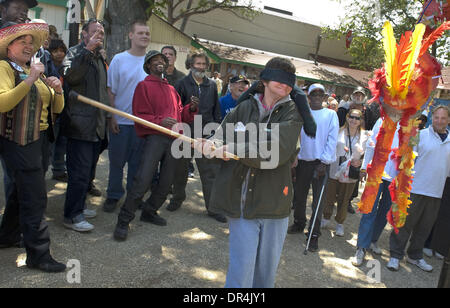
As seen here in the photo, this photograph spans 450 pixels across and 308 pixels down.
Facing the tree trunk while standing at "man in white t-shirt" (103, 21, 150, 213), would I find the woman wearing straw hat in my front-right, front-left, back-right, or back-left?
back-left

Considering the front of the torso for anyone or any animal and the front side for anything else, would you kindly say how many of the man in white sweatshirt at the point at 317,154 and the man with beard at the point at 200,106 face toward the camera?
2

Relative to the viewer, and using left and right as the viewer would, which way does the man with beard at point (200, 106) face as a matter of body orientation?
facing the viewer

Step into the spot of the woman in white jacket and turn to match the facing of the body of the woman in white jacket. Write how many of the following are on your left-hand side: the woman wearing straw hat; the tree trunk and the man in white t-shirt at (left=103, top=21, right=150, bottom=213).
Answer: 0

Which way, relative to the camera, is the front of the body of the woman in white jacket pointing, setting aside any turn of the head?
toward the camera

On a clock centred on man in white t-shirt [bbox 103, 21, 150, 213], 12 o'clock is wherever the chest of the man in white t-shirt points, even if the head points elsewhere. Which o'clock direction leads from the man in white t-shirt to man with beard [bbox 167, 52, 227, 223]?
The man with beard is roughly at 10 o'clock from the man in white t-shirt.

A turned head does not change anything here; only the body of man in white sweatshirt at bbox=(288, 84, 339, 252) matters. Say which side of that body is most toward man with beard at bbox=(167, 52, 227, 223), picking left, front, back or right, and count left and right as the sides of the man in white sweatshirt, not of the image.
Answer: right

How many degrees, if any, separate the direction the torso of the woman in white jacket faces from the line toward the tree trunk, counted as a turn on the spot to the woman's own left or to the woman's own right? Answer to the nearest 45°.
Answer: approximately 90° to the woman's own right

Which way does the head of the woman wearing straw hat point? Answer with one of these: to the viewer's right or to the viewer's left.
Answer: to the viewer's right

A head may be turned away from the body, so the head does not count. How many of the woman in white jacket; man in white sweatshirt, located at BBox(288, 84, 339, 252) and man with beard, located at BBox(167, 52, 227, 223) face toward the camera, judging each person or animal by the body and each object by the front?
3

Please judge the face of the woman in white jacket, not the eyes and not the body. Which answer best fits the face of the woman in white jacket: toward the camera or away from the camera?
toward the camera

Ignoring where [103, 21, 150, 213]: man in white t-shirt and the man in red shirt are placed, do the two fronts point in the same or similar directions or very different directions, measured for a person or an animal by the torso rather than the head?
same or similar directions

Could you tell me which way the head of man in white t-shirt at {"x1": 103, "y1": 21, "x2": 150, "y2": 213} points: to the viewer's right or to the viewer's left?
to the viewer's right

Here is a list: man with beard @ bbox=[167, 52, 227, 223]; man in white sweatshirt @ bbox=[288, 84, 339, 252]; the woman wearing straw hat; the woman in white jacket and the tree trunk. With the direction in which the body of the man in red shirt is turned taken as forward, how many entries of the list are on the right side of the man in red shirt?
1

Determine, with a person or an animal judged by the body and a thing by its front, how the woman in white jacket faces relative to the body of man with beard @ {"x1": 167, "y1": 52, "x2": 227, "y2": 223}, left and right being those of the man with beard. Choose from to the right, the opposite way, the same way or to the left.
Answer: the same way

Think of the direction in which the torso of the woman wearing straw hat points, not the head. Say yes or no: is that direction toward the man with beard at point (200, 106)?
no
